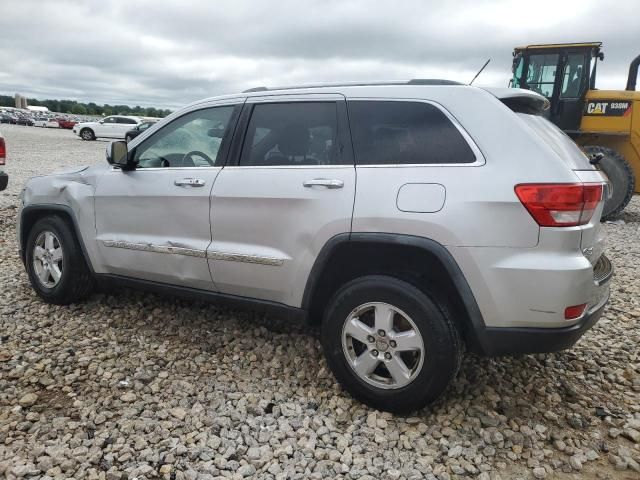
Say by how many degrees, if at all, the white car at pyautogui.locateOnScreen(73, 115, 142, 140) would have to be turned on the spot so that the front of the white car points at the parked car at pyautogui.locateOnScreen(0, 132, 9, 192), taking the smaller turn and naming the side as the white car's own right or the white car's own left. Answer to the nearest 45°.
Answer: approximately 90° to the white car's own left

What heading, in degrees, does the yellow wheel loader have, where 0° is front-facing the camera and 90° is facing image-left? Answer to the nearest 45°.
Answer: approximately 90°

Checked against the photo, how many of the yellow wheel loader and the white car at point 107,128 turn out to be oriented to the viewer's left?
2

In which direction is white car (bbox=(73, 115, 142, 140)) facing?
to the viewer's left

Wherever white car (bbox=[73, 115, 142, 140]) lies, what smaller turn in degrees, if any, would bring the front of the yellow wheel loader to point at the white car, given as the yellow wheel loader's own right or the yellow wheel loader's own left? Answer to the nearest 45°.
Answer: approximately 45° to the yellow wheel loader's own right

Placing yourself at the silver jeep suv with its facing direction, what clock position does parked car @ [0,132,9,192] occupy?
The parked car is roughly at 12 o'clock from the silver jeep suv.

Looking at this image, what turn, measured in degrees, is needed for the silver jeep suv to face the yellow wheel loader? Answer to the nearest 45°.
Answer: approximately 90° to its right

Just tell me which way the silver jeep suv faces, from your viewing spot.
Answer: facing away from the viewer and to the left of the viewer

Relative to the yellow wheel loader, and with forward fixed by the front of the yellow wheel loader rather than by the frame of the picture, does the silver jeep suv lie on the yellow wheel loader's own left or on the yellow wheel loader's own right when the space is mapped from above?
on the yellow wheel loader's own left
